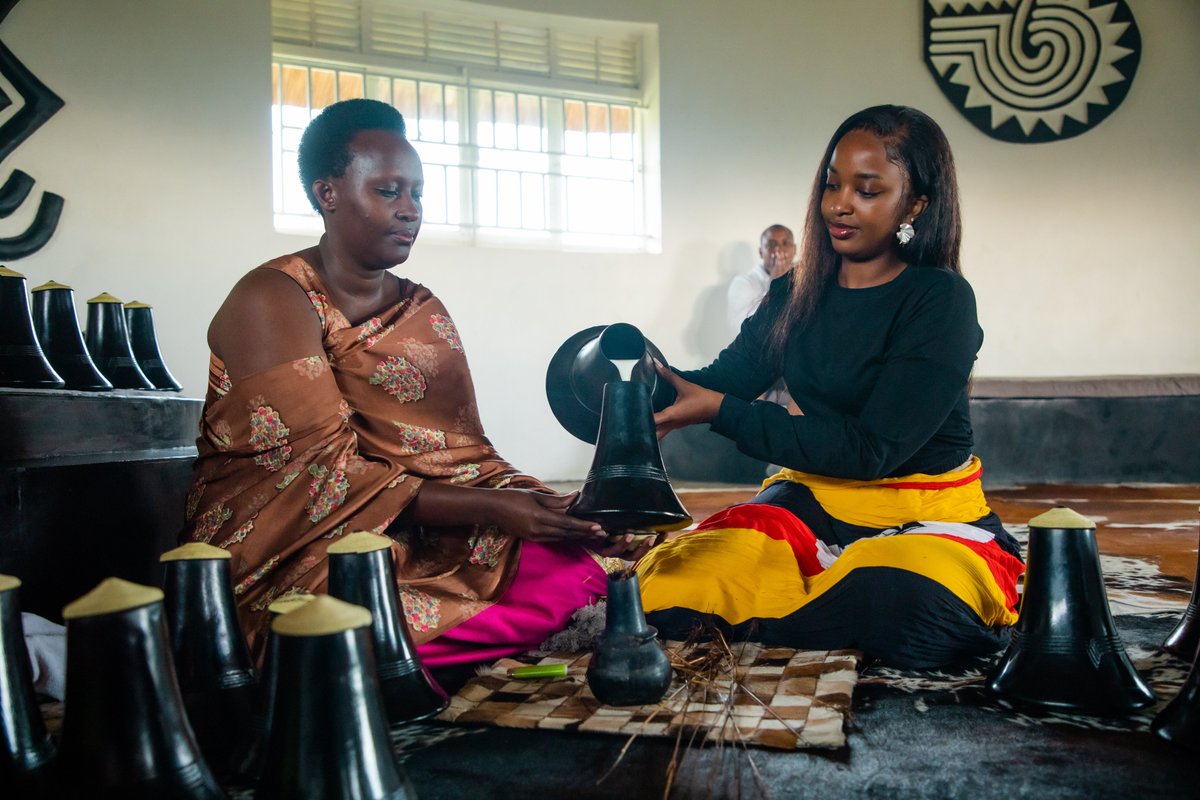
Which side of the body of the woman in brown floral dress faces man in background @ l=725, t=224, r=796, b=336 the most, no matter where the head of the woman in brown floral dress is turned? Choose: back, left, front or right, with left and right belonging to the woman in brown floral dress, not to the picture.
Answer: left

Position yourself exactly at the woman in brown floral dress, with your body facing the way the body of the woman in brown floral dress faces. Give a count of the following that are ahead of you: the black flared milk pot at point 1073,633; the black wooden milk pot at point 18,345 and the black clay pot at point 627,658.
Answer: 2

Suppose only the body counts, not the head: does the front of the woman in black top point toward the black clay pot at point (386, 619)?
yes

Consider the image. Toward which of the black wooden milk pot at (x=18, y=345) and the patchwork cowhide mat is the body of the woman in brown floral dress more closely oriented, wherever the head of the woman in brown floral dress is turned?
the patchwork cowhide mat

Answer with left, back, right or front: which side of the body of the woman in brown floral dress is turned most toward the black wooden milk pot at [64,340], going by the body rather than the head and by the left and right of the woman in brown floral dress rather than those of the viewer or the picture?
back

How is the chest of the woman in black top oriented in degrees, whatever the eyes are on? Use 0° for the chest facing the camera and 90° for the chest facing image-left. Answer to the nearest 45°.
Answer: approximately 45°

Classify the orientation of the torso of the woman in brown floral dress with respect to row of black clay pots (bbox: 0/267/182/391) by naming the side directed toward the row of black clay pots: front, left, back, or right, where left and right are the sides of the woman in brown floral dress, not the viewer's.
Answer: back

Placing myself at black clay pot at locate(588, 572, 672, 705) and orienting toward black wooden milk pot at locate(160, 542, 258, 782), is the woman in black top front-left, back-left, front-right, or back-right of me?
back-right

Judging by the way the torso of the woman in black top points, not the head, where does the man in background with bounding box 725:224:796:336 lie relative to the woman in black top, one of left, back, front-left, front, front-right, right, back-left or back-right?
back-right

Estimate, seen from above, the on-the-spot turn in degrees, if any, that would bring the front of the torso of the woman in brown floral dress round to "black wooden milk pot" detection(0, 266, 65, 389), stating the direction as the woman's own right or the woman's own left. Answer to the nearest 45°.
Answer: approximately 180°

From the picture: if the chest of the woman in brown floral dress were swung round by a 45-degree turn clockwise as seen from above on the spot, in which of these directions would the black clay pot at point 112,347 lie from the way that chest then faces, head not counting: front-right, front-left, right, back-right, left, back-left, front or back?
back-right

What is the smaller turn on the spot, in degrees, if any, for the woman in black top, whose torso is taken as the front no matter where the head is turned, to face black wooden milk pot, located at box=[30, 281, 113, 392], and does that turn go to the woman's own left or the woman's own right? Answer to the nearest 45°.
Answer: approximately 45° to the woman's own right

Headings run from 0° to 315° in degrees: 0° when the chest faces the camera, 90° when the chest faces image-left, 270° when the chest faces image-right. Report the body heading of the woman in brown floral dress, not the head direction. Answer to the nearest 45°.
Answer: approximately 315°

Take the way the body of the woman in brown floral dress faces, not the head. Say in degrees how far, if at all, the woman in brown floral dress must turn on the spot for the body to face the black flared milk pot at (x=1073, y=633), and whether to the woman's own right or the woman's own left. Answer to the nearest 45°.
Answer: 0° — they already face it

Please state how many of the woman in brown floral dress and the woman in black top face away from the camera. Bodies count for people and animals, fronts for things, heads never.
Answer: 0
